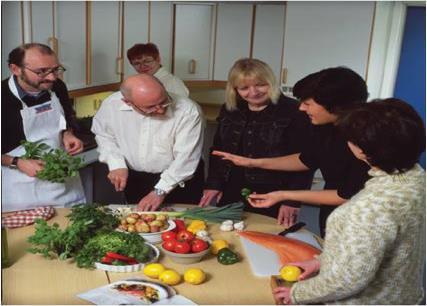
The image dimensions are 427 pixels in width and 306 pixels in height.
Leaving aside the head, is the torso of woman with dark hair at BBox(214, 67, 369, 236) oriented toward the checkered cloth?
yes

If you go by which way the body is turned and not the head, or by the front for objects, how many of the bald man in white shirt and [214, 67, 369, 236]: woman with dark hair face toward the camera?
1

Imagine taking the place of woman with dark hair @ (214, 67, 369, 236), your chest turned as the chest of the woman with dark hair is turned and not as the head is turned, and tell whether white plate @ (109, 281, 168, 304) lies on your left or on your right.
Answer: on your left

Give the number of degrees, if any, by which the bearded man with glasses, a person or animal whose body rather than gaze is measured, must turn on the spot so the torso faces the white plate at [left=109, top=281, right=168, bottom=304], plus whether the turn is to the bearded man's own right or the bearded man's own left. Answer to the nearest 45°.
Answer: approximately 45° to the bearded man's own right

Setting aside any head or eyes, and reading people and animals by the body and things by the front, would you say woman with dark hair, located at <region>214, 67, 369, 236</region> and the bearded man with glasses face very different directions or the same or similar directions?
very different directions

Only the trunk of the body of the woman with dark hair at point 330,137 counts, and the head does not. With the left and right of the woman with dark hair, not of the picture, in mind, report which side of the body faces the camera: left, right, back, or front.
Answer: left

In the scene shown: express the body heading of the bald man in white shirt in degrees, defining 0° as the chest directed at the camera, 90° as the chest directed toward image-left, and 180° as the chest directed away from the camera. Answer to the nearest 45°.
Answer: approximately 0°

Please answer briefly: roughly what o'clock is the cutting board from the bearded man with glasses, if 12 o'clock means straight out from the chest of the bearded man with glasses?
The cutting board is roughly at 12 o'clock from the bearded man with glasses.

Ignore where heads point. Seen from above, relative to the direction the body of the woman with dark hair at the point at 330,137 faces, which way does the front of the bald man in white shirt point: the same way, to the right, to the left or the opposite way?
to the left

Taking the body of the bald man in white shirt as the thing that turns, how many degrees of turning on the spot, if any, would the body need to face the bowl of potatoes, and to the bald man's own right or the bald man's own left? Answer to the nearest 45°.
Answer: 0° — they already face it

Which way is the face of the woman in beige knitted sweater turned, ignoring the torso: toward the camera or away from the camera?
away from the camera
